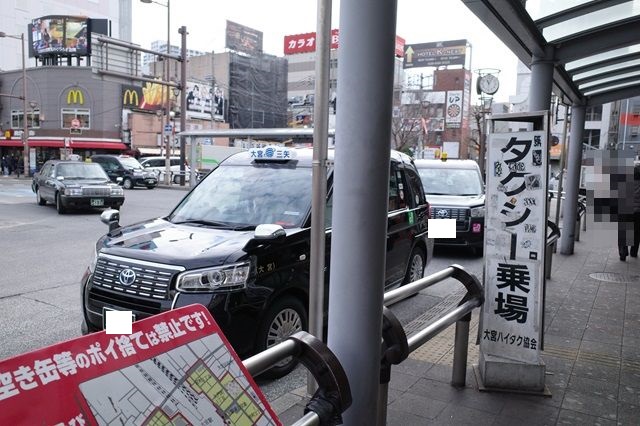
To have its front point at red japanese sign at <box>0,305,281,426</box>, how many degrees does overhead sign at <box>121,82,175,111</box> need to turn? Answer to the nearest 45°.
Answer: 0° — it already faces it

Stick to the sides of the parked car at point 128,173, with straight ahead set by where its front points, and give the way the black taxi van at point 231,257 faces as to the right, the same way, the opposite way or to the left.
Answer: to the right

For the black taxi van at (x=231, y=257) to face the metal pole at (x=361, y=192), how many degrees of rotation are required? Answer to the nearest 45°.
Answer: approximately 45° to its left

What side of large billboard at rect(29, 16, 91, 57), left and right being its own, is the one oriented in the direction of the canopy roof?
front

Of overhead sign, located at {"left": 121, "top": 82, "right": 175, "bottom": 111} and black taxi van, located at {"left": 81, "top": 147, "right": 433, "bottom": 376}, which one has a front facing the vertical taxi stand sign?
the overhead sign

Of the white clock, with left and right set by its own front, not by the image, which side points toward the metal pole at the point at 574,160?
front

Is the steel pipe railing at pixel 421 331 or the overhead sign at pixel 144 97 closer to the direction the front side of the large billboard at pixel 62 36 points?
the steel pipe railing

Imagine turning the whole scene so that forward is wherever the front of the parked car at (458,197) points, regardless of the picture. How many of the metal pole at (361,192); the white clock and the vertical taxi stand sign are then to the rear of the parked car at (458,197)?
1

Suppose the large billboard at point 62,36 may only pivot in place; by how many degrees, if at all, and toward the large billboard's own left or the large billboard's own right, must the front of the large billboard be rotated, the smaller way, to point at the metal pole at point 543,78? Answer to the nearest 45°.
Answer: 0° — it already faces it

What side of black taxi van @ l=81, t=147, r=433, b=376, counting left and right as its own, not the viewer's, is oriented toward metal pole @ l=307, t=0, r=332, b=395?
left

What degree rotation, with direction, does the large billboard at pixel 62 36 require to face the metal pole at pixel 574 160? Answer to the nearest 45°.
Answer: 0° — it already faces it

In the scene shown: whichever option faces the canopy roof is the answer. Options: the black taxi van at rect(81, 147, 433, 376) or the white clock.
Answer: the white clock

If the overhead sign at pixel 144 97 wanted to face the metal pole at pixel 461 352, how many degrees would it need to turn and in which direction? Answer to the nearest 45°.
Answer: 0° — it already faces it
